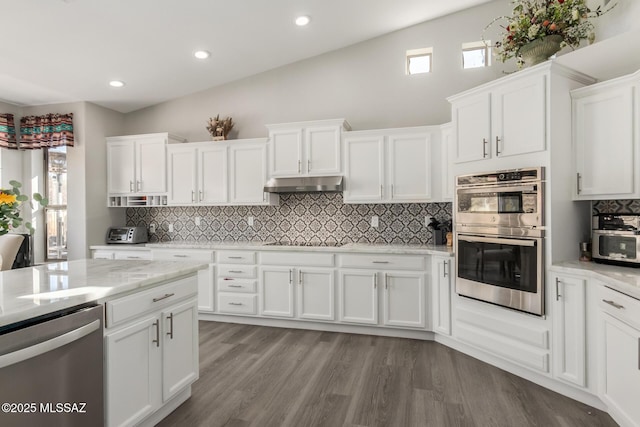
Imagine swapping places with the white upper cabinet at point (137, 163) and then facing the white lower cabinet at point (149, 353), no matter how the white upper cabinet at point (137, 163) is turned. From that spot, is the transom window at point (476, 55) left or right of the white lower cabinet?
left

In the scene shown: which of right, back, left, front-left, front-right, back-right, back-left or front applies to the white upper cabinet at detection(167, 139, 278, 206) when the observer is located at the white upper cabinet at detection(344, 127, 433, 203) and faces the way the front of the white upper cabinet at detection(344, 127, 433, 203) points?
right

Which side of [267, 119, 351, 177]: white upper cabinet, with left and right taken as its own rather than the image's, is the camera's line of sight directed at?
front

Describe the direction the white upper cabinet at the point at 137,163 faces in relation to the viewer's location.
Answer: facing the viewer

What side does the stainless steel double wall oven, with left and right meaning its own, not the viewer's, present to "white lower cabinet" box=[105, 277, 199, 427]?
front

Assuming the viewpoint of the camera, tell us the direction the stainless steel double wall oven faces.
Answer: facing the viewer and to the left of the viewer

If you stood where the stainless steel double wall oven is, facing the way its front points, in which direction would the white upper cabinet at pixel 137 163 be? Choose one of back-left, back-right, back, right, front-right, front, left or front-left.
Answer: front-right

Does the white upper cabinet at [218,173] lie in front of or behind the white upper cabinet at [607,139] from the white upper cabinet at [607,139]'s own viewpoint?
in front

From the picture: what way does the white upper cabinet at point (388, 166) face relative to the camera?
toward the camera
